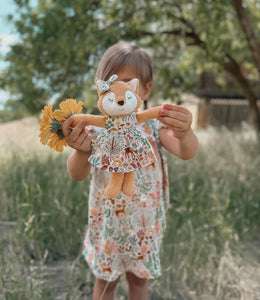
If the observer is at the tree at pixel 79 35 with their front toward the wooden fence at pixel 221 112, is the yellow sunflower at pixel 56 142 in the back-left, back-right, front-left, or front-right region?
back-right

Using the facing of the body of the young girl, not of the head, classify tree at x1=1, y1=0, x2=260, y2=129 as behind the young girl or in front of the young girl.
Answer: behind

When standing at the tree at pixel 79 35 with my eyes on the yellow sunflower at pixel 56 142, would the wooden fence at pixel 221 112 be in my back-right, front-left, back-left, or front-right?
back-left

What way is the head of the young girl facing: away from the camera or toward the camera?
toward the camera

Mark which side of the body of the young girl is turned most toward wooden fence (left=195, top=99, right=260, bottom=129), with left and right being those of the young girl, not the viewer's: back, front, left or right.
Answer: back

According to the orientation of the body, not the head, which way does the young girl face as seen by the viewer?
toward the camera
